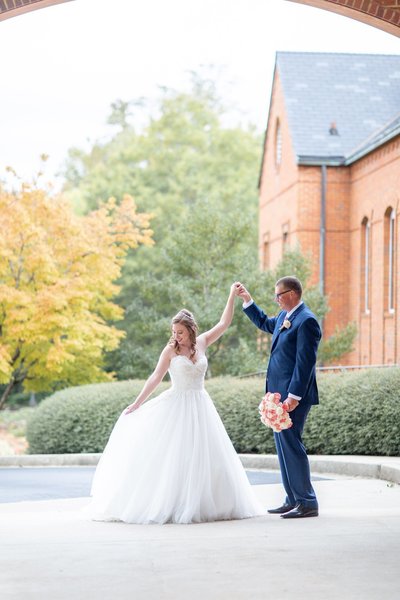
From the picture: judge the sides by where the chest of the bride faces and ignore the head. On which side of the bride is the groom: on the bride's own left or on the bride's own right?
on the bride's own left

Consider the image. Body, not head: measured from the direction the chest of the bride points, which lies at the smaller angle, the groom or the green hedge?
the groom

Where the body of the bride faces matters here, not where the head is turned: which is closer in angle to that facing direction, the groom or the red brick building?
the groom

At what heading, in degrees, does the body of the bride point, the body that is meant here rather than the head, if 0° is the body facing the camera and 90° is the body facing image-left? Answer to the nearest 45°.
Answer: approximately 0°

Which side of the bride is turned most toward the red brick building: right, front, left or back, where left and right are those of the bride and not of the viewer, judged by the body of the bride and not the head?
back

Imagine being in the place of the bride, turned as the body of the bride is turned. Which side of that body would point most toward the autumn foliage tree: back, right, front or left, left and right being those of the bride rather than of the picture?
back

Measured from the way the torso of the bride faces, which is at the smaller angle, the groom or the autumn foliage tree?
the groom

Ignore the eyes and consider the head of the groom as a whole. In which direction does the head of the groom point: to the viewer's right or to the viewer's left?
to the viewer's left

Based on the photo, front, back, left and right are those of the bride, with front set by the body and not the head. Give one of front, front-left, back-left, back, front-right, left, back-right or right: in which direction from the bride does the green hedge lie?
back
